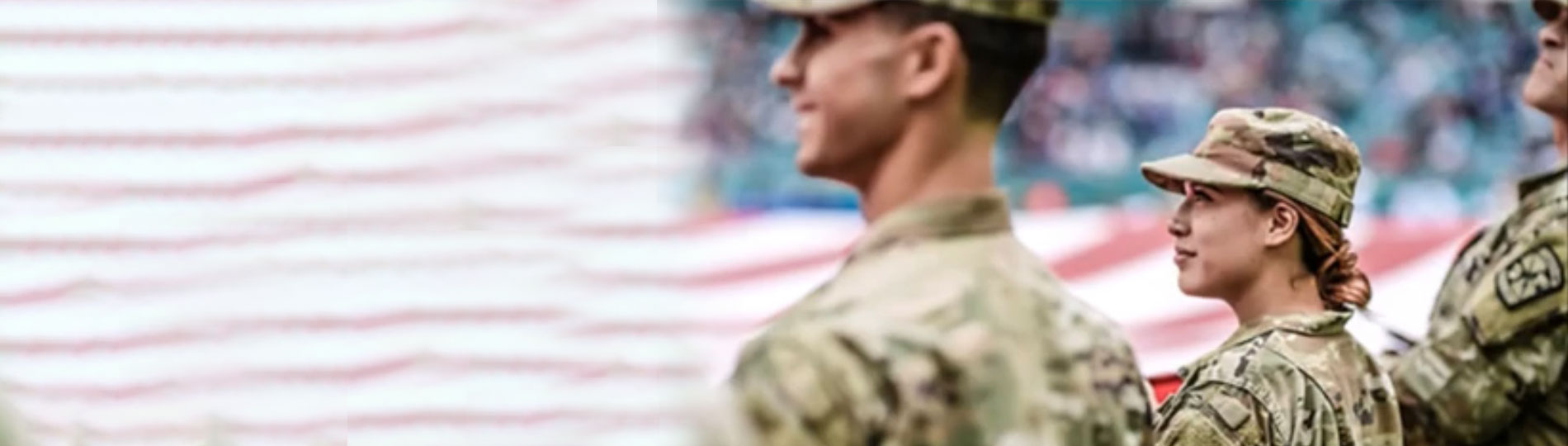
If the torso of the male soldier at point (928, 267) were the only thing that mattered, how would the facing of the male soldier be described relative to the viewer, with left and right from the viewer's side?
facing away from the viewer and to the left of the viewer

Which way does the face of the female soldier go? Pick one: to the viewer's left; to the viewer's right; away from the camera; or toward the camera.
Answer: to the viewer's left

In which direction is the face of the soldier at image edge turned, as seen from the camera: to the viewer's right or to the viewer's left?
to the viewer's left

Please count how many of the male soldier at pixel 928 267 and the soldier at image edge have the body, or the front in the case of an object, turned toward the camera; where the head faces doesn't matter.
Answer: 0

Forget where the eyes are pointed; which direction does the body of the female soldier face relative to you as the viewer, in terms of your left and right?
facing away from the viewer and to the left of the viewer

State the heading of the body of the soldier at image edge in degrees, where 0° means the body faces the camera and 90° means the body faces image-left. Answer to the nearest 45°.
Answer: approximately 90°
